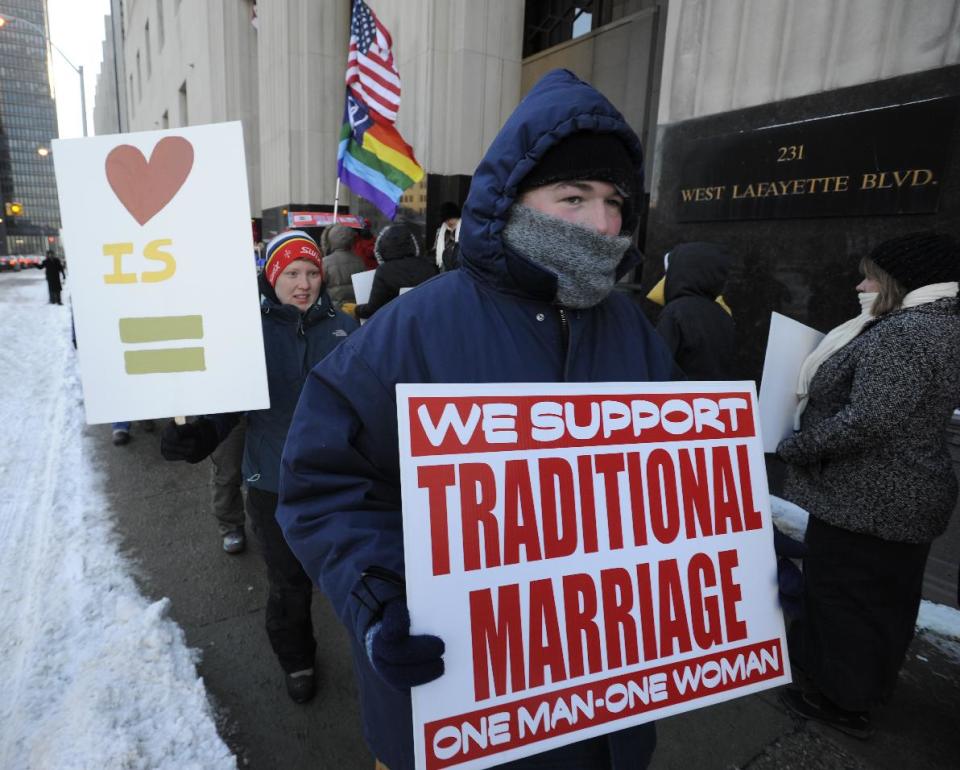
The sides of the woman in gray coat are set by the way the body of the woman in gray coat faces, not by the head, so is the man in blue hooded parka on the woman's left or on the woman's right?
on the woman's left

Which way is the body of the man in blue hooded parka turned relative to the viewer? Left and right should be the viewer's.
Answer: facing the viewer and to the right of the viewer

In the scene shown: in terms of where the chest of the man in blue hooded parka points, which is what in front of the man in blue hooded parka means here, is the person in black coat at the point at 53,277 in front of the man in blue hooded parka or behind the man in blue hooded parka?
behind

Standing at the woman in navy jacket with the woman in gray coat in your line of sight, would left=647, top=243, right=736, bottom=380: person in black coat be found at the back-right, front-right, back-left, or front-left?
front-left

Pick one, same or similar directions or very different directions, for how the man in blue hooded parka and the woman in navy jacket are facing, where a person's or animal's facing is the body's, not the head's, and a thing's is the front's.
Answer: same or similar directions

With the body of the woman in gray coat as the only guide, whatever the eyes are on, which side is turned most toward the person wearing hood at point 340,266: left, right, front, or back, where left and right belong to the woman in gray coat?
front

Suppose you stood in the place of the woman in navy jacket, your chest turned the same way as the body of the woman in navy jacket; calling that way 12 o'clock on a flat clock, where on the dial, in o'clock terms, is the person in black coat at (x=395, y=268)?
The person in black coat is roughly at 7 o'clock from the woman in navy jacket.

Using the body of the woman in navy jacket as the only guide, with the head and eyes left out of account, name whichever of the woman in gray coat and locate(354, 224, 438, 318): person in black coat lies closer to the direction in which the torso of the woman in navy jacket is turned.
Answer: the woman in gray coat

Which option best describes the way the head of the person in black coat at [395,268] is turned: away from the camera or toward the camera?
away from the camera

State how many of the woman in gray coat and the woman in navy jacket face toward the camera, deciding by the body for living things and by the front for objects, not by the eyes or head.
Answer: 1

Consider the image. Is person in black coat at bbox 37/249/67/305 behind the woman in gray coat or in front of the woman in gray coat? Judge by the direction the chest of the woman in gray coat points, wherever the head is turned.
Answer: in front

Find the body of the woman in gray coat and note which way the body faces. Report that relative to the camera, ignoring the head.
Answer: to the viewer's left

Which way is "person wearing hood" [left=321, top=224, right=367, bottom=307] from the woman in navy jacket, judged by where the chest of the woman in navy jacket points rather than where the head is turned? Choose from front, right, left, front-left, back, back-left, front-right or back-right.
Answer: back

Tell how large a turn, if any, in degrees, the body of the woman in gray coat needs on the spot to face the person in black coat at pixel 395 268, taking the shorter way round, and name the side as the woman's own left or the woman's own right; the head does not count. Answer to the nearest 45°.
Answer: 0° — they already face them

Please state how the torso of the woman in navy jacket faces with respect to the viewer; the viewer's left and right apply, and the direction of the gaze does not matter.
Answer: facing the viewer

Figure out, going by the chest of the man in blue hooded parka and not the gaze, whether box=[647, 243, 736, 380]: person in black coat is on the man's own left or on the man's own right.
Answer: on the man's own left

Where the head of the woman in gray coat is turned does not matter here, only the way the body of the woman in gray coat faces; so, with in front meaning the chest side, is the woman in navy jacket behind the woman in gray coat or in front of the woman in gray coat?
in front

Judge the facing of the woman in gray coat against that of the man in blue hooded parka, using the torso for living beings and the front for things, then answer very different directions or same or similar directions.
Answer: very different directions

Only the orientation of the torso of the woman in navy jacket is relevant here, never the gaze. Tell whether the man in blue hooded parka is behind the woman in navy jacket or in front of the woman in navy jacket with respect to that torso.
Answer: in front
